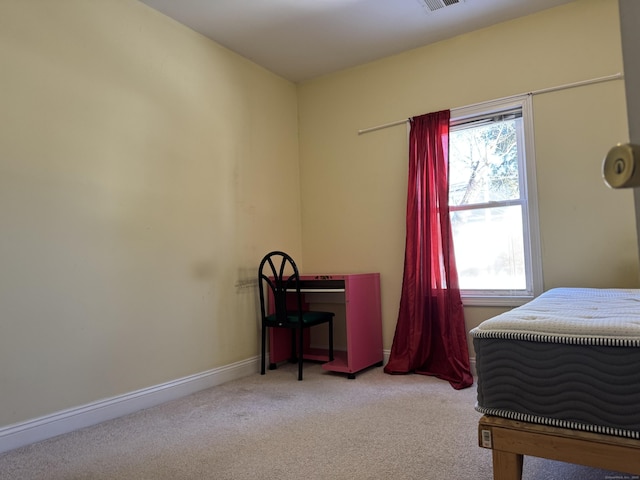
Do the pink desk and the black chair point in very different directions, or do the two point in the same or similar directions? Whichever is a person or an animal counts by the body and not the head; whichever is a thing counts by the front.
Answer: very different directions

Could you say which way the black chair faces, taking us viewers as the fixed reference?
facing away from the viewer and to the right of the viewer

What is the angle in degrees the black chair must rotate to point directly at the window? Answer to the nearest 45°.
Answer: approximately 45° to its right

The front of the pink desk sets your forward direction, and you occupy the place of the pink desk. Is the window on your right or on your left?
on your left

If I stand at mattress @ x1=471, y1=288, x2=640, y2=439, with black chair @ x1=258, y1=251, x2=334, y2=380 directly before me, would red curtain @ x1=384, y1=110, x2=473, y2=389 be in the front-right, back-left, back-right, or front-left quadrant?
front-right

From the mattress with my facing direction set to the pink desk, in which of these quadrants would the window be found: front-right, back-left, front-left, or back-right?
front-right

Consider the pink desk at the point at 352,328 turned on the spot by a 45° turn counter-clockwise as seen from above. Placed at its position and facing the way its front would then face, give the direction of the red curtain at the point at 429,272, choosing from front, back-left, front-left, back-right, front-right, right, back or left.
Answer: left
